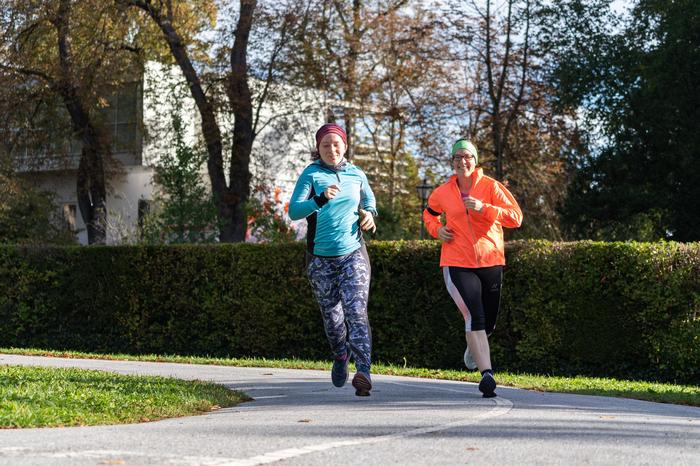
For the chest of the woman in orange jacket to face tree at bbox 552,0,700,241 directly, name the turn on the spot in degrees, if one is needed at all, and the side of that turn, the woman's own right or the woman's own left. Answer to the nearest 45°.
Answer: approximately 180°

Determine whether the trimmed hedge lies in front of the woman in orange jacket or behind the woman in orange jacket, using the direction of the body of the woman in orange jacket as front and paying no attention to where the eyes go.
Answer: behind

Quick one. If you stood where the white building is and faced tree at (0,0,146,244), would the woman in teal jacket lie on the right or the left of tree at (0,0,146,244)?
left

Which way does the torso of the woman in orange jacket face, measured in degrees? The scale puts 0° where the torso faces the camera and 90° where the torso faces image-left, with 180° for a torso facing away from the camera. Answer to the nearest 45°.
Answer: approximately 0°

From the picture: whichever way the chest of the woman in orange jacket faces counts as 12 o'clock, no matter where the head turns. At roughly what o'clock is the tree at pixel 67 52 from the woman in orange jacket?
The tree is roughly at 5 o'clock from the woman in orange jacket.

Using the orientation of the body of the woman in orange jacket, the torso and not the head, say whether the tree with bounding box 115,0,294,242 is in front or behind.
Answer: behind

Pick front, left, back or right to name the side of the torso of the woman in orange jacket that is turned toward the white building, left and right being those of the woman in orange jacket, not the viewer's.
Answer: back

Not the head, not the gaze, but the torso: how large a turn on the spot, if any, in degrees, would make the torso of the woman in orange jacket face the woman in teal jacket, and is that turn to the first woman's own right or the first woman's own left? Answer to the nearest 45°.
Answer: approximately 45° to the first woman's own right
